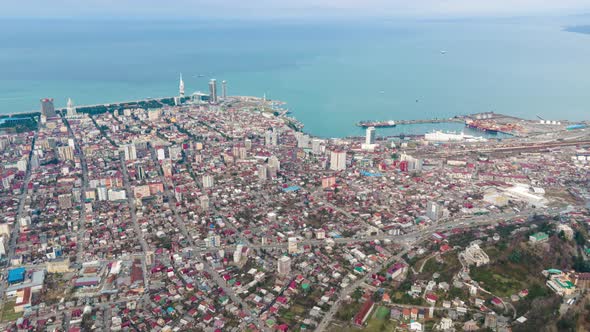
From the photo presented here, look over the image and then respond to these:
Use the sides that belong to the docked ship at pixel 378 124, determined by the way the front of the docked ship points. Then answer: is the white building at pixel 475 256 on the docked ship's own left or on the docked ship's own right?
on the docked ship's own left

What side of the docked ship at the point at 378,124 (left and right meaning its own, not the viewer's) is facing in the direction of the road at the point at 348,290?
left

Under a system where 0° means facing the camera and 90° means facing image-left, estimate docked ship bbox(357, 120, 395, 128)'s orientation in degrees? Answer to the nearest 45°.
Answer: approximately 90°

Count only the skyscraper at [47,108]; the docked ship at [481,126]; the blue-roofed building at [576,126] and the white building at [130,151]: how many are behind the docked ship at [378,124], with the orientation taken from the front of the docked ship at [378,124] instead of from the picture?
2

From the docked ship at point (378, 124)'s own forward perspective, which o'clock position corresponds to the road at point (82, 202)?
The road is roughly at 10 o'clock from the docked ship.

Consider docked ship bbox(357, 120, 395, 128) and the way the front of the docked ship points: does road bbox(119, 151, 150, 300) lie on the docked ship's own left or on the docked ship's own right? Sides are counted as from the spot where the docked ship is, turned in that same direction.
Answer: on the docked ship's own left

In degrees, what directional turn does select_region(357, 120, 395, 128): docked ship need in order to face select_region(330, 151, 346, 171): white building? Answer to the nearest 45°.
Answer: approximately 90° to its left

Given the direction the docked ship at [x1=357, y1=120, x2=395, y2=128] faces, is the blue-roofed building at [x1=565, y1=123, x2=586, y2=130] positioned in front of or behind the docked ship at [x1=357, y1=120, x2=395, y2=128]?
behind

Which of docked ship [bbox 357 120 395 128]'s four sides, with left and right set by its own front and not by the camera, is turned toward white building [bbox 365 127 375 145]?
left
